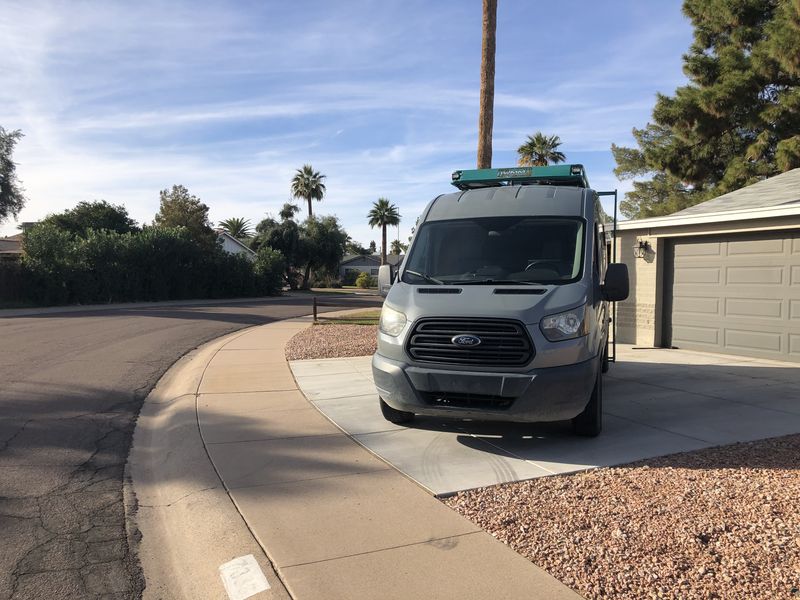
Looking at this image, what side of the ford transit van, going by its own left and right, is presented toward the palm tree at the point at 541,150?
back

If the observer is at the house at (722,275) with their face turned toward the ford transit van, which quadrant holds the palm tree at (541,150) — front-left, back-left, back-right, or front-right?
back-right

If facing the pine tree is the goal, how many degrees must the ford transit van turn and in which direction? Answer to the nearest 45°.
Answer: approximately 135° to its left

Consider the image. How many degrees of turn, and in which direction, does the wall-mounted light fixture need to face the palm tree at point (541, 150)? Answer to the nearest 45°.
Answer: approximately 135° to its right

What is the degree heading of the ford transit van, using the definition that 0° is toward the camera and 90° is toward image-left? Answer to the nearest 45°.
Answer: approximately 0°

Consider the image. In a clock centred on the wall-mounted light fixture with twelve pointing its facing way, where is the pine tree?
The pine tree is roughly at 5 o'clock from the wall-mounted light fixture.

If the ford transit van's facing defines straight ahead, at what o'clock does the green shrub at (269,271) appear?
The green shrub is roughly at 5 o'clock from the ford transit van.

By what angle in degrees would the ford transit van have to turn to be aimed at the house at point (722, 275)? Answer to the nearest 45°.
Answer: approximately 135° to its left

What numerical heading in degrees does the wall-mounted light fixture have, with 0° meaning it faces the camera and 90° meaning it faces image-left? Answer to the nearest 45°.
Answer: approximately 45°

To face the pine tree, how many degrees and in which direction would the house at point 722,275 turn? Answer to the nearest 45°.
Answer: approximately 135° to its right

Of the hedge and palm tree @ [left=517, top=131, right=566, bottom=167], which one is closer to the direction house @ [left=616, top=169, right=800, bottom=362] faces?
the hedge

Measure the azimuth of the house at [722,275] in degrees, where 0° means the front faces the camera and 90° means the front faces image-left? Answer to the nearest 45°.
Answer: approximately 45°
